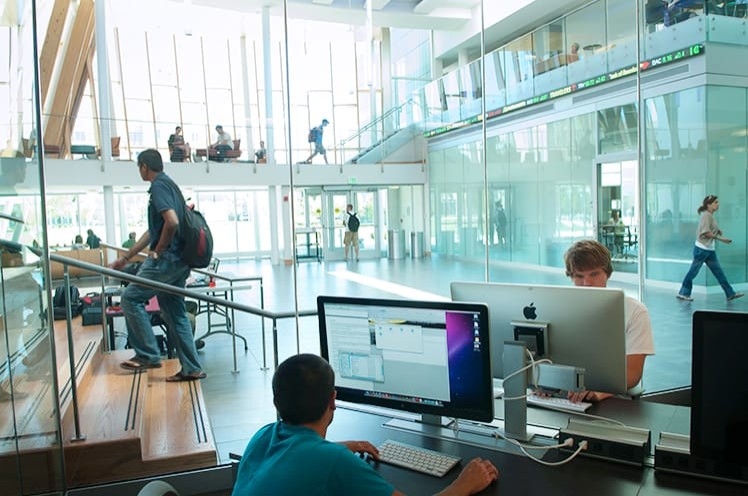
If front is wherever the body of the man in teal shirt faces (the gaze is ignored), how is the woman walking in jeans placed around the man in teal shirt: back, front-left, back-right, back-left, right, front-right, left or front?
front

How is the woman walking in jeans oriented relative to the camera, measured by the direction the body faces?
to the viewer's right

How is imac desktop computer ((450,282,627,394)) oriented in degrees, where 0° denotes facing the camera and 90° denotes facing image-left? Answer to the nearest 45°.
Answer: approximately 225°

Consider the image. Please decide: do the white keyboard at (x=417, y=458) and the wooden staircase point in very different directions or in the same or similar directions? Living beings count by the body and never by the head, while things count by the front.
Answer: very different directions

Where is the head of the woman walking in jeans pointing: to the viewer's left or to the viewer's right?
to the viewer's right

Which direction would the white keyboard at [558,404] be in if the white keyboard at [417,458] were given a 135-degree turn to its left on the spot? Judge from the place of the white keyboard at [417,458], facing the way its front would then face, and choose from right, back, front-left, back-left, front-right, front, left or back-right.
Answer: front-left

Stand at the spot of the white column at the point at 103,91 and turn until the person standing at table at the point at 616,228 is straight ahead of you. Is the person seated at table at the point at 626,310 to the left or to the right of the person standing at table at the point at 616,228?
right

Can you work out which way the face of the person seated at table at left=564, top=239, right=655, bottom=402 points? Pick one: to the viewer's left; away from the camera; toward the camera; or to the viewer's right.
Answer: toward the camera

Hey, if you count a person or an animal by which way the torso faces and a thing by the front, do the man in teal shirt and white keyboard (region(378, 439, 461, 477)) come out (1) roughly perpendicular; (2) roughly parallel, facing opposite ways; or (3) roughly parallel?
roughly parallel, facing opposite ways

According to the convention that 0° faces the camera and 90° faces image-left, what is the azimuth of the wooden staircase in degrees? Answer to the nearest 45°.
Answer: approximately 270°

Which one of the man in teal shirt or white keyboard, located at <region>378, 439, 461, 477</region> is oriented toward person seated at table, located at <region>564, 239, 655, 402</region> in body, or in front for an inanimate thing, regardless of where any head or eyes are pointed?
the man in teal shirt

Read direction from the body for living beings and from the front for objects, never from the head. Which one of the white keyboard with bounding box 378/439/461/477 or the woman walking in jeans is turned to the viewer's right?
the woman walking in jeans

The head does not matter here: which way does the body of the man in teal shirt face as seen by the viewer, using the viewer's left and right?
facing away from the viewer and to the right of the viewer
